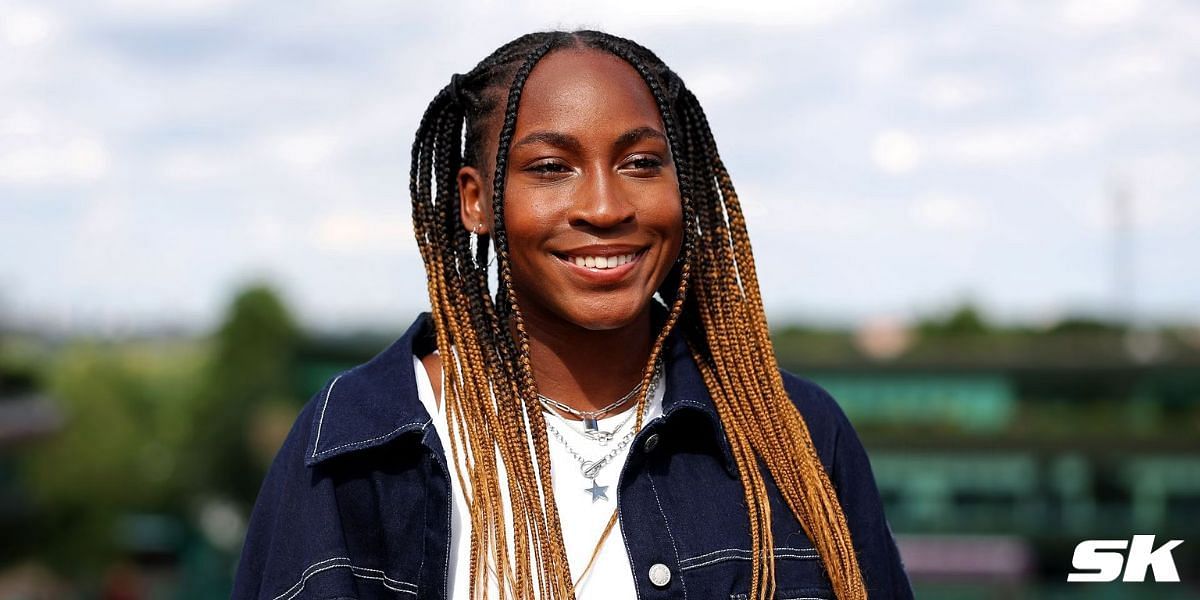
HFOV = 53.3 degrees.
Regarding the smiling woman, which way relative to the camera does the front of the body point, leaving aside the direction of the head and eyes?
toward the camera
